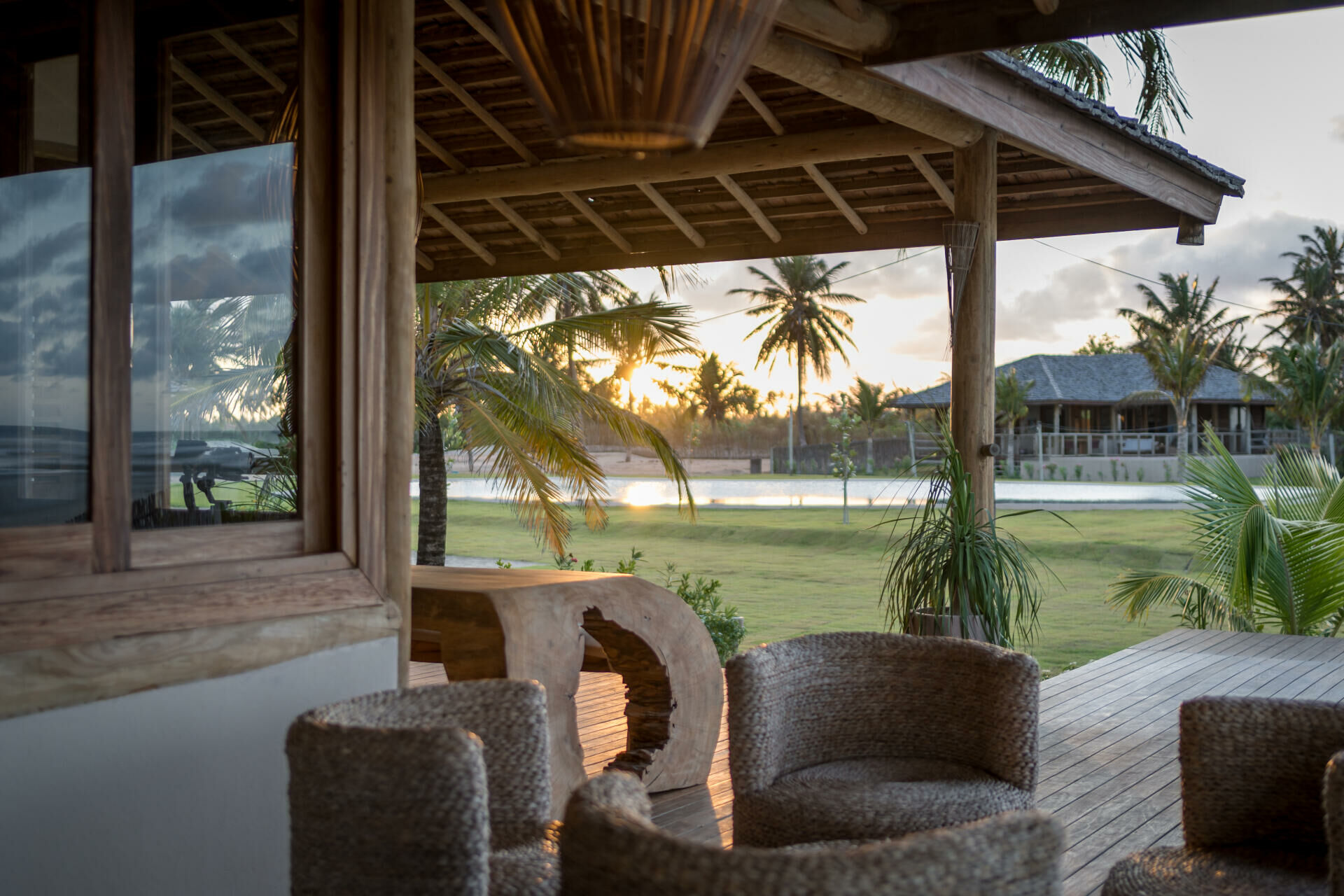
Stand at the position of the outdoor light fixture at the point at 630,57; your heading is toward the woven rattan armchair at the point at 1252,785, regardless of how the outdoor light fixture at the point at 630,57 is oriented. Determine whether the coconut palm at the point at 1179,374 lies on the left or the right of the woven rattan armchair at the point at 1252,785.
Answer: left

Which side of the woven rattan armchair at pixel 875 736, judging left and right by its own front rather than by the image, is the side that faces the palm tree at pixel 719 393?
back

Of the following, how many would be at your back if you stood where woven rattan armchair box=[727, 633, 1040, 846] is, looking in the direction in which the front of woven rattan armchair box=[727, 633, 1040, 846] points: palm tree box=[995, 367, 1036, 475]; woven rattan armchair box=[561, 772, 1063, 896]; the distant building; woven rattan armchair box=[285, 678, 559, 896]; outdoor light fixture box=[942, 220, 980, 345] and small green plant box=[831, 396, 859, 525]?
4

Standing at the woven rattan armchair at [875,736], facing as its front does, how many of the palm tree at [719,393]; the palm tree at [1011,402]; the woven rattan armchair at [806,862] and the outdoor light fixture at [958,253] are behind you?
3

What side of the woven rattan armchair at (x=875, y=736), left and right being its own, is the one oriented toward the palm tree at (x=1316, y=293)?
back

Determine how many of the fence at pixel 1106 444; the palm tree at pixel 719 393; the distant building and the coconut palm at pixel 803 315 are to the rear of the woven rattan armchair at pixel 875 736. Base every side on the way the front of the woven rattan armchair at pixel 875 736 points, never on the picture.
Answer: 4

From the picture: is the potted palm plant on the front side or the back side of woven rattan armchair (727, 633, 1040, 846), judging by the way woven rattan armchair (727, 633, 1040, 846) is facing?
on the back side

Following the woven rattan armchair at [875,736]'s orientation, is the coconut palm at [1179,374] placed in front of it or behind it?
behind

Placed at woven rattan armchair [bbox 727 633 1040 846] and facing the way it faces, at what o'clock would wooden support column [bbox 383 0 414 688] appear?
The wooden support column is roughly at 3 o'clock from the woven rattan armchair.

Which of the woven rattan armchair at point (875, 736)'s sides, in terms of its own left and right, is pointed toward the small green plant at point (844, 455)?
back

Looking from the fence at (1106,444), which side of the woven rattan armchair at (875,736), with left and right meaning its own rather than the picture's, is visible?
back

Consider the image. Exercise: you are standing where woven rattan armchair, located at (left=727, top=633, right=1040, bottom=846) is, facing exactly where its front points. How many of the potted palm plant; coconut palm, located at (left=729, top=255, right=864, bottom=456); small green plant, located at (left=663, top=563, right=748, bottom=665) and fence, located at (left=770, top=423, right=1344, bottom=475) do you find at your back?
4

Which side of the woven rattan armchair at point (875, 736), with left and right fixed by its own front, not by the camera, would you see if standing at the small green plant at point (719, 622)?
back

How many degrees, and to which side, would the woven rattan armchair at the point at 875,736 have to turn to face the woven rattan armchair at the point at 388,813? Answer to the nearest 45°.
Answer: approximately 45° to its right

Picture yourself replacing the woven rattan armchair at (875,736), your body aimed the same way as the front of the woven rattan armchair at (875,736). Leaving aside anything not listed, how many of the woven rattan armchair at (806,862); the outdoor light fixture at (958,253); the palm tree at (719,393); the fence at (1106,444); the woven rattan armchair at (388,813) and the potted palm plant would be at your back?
4

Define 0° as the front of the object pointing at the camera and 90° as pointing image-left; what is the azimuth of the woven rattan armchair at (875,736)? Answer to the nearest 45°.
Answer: approximately 0°

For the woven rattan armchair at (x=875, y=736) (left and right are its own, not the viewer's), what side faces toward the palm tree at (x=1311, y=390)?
back
